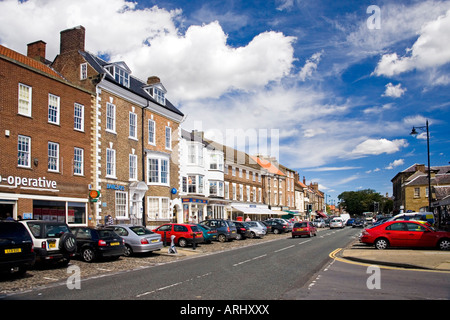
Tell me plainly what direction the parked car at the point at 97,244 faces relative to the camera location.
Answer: facing away from the viewer and to the left of the viewer

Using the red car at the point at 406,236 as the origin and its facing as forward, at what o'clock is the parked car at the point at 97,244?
The parked car is roughly at 5 o'clock from the red car.

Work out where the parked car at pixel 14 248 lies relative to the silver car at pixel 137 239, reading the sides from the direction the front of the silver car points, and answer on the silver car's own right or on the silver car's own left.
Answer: on the silver car's own left

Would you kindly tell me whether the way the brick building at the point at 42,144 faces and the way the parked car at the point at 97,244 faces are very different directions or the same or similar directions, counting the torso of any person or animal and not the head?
very different directions

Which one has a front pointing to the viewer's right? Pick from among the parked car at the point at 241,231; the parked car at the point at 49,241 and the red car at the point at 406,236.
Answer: the red car

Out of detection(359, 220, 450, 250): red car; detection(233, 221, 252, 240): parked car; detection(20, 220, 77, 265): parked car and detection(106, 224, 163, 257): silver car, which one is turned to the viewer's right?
the red car

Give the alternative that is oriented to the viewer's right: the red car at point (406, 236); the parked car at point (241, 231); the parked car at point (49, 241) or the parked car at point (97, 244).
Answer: the red car

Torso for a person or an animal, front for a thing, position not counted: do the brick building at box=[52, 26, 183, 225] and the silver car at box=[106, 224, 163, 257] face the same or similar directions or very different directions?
very different directions
